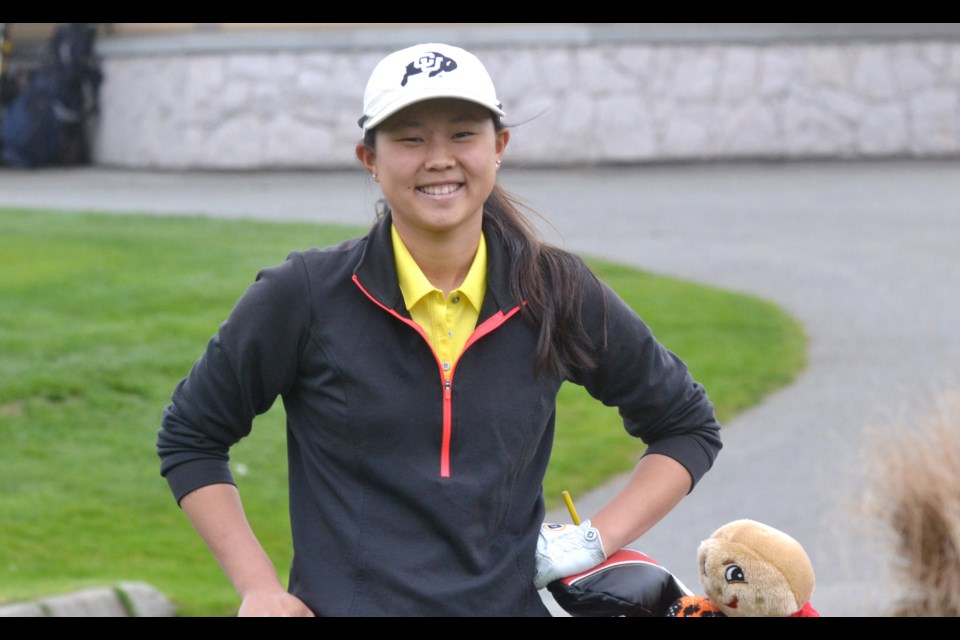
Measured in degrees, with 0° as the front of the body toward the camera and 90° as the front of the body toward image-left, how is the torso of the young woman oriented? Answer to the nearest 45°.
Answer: approximately 0°

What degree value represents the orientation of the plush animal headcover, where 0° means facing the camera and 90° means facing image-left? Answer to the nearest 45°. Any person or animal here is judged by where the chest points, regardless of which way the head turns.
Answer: approximately 45°

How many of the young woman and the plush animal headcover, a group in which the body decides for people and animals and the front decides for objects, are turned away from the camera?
0

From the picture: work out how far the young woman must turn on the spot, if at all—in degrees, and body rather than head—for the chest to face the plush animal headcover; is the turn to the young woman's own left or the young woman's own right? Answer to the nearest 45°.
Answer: approximately 90° to the young woman's own left

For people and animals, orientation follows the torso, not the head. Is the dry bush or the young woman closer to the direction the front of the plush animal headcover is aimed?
the young woman
